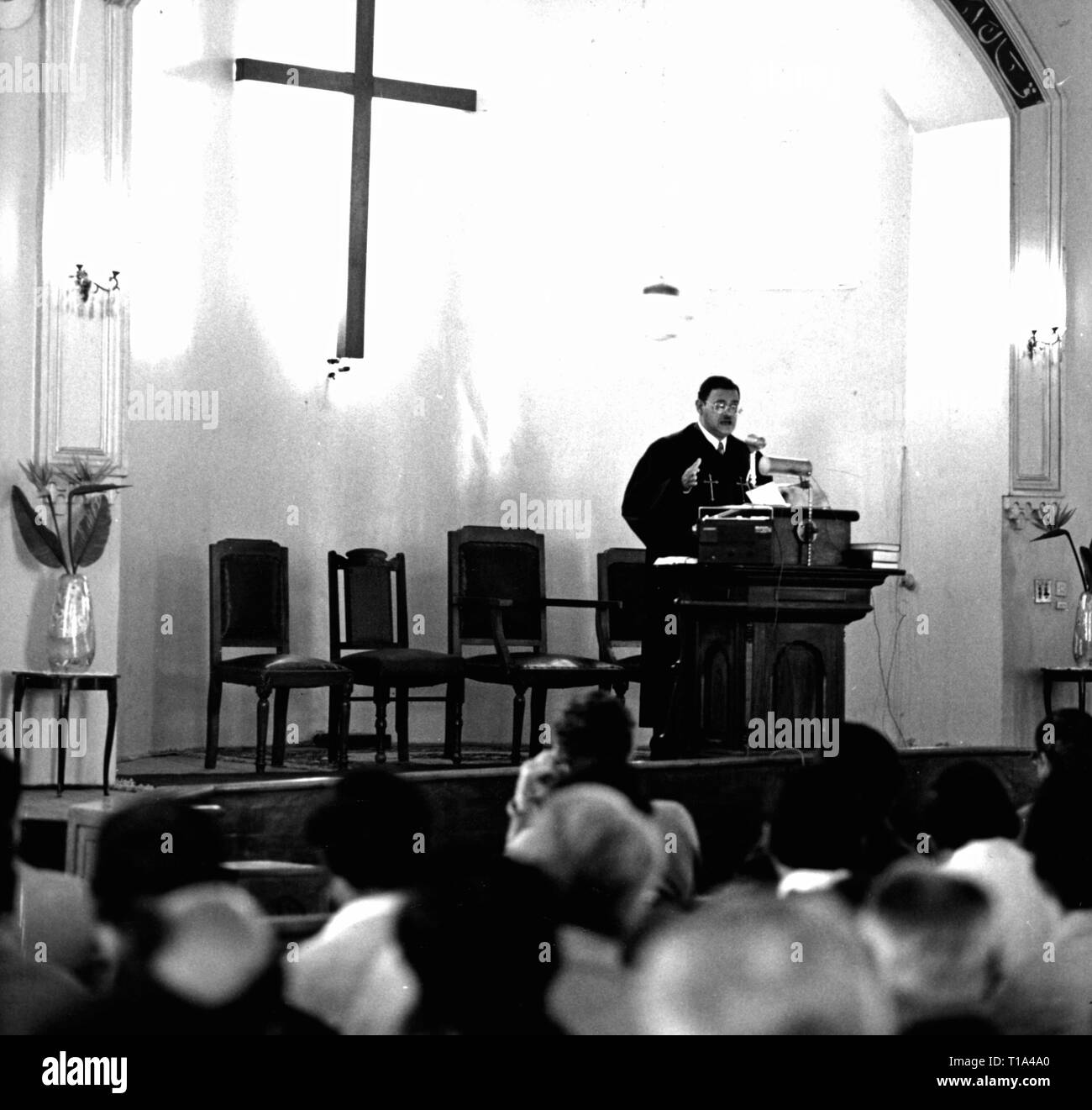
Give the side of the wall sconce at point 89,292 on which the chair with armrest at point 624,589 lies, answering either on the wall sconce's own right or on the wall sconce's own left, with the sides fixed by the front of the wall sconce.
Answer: on the wall sconce's own left

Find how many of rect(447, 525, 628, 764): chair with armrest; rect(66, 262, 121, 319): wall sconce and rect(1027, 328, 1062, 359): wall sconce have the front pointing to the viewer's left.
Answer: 0

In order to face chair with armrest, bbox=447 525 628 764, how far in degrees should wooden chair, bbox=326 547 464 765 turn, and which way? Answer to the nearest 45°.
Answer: approximately 45° to its left

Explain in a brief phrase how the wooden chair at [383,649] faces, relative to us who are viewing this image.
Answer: facing the viewer and to the right of the viewer

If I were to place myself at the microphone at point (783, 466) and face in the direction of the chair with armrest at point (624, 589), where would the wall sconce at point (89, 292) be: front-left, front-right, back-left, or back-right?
front-left

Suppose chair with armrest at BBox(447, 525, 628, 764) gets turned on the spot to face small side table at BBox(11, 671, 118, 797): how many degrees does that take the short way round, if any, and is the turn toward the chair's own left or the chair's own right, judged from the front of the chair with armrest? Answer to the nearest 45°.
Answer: approximately 90° to the chair's own right

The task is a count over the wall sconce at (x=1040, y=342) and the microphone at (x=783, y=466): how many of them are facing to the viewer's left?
1

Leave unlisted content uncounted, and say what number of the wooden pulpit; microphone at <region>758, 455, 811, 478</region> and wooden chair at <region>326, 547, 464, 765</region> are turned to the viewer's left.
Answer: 1

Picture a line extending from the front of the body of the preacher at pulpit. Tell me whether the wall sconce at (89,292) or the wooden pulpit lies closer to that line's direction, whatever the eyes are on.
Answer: the wooden pulpit

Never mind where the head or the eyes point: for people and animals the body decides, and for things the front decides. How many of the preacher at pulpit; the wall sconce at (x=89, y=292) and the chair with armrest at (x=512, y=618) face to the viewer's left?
0

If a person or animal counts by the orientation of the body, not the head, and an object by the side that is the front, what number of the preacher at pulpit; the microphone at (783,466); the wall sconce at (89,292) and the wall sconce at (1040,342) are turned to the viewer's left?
1

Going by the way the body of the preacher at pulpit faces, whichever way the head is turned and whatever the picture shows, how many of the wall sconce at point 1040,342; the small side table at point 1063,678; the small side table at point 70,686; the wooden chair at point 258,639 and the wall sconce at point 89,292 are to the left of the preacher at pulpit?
2

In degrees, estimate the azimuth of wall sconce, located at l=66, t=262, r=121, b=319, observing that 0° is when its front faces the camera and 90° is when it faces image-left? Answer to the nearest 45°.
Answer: approximately 315°
